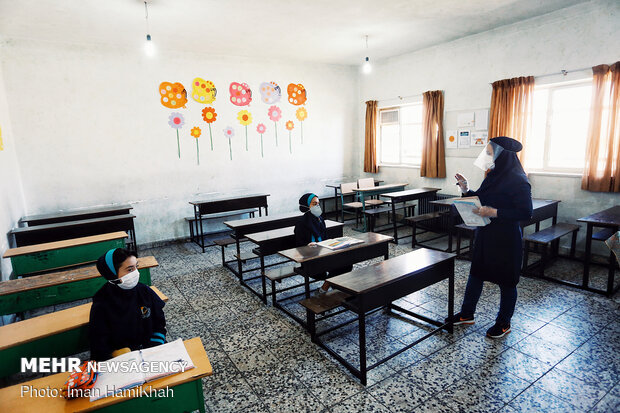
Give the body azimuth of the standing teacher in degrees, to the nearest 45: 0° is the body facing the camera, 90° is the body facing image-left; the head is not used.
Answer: approximately 90°

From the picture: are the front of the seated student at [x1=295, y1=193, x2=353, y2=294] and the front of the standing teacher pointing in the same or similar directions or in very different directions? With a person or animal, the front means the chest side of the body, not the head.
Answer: very different directions

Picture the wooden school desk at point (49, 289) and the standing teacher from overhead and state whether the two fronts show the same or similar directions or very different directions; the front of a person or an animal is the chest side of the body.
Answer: very different directions

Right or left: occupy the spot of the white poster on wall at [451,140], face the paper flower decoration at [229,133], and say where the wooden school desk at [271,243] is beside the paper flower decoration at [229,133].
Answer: left

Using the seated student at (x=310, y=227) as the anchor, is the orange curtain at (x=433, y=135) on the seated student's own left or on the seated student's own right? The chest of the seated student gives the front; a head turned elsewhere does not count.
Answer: on the seated student's own left

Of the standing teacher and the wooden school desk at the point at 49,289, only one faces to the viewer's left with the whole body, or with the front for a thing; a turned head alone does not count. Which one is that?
the standing teacher

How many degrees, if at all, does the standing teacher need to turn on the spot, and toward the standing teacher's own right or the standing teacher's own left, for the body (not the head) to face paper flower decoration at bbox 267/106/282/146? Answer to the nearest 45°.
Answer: approximately 45° to the standing teacher's own right

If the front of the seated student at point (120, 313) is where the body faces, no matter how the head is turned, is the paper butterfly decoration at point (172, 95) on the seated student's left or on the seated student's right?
on the seated student's left

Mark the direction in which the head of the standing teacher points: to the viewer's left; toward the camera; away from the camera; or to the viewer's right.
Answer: to the viewer's left

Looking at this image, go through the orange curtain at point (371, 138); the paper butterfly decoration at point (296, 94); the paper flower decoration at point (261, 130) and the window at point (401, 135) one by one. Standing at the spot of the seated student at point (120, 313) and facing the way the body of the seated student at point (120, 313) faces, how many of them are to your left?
4

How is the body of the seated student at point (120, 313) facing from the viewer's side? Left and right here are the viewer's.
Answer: facing the viewer and to the right of the viewer

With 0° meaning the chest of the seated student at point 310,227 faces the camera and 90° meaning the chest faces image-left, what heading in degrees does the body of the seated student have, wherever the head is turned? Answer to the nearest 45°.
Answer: approximately 315°

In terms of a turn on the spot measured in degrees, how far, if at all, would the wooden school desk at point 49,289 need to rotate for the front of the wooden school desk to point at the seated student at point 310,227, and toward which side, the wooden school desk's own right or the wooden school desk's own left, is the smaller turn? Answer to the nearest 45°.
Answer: approximately 45° to the wooden school desk's own left

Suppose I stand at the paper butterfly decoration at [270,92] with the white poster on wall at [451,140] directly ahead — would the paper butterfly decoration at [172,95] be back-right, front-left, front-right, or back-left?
back-right
